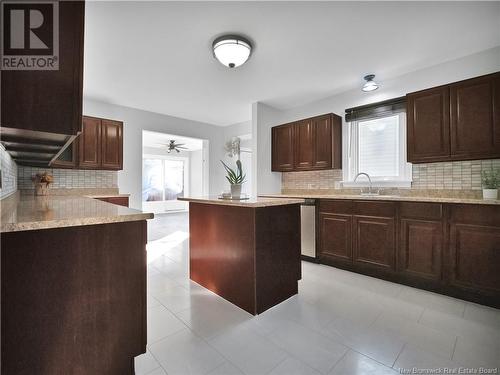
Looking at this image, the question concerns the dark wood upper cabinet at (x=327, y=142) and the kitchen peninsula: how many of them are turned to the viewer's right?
1

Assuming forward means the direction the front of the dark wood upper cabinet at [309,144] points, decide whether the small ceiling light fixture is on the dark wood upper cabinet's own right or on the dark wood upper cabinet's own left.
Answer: on the dark wood upper cabinet's own left

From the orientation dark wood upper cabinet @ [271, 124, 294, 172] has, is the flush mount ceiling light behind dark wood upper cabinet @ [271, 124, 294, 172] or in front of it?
in front

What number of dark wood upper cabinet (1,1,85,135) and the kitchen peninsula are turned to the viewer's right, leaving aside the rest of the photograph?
2

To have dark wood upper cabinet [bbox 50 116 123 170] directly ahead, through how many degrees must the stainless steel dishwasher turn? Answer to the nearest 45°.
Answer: approximately 45° to its right

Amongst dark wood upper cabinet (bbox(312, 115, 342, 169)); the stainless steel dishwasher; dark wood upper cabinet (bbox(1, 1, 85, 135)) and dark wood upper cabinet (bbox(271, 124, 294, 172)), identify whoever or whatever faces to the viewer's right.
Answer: dark wood upper cabinet (bbox(1, 1, 85, 135))

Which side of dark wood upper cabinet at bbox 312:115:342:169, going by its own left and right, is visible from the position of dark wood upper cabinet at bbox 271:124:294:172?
right

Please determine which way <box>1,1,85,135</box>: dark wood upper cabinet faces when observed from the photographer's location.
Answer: facing to the right of the viewer

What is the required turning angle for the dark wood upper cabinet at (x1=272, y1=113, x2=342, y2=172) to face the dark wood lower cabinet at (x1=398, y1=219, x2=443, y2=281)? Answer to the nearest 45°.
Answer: approximately 90° to its left

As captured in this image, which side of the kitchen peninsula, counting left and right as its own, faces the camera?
right

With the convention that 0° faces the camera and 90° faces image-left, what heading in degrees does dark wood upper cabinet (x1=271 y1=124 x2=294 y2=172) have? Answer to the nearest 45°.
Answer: approximately 45°

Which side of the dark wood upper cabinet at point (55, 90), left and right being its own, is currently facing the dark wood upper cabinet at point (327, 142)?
front
